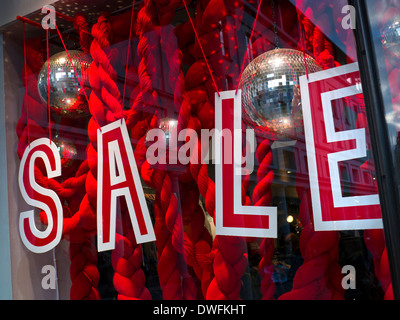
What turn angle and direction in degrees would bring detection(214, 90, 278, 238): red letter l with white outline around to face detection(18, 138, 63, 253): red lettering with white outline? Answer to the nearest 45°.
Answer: approximately 90° to its right

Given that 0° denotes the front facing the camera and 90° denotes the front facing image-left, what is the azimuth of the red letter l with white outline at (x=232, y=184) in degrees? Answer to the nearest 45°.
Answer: approximately 0°

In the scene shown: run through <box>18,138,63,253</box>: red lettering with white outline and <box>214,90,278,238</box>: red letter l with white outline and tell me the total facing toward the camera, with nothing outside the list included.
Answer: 2

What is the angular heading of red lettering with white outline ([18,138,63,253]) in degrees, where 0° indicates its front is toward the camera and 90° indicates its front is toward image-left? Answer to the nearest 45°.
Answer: approximately 0°

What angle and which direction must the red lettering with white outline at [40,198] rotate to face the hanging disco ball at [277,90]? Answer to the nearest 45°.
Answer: approximately 45° to its left
